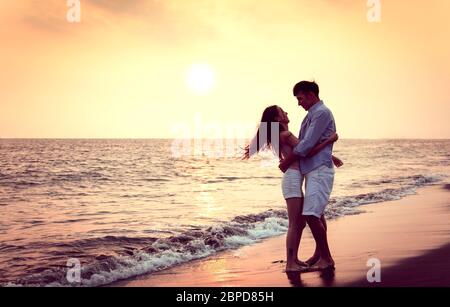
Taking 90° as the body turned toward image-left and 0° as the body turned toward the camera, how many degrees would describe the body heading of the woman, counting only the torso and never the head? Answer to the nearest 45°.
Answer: approximately 270°

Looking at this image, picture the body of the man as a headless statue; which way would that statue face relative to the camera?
to the viewer's left

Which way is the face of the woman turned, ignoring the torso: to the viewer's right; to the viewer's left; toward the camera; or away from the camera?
to the viewer's right

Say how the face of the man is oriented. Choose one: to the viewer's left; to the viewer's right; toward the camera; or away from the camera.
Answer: to the viewer's left

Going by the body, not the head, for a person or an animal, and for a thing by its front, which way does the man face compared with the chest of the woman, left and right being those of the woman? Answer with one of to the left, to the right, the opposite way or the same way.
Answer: the opposite way

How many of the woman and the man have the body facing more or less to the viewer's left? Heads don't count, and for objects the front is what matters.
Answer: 1
